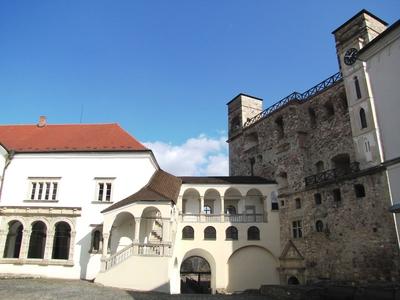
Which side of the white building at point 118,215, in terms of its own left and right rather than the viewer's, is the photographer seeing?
front

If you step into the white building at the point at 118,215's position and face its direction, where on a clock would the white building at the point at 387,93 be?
the white building at the point at 387,93 is roughly at 10 o'clock from the white building at the point at 118,215.
